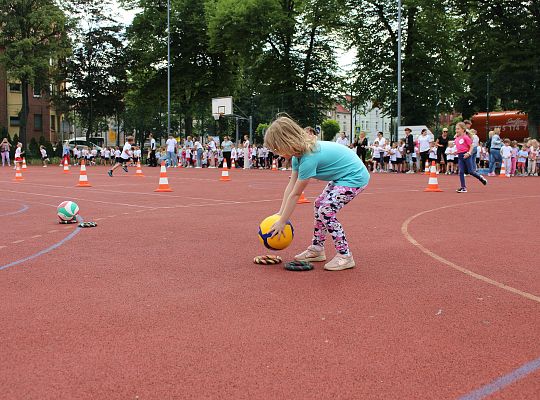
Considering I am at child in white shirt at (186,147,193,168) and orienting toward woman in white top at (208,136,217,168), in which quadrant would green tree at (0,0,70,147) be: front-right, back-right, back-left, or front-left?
back-left

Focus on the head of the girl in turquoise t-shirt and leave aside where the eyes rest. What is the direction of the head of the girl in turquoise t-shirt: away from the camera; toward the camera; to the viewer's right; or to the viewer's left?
to the viewer's left

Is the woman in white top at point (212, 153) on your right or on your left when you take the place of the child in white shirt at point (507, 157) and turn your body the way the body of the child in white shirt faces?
on your right

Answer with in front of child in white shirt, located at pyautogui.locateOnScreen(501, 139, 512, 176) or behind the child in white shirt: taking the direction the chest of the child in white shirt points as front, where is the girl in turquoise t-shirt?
in front

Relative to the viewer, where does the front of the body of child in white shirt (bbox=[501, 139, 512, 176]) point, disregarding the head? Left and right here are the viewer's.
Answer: facing the viewer

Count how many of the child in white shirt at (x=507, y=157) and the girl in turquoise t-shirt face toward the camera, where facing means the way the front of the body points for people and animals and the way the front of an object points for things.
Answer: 1

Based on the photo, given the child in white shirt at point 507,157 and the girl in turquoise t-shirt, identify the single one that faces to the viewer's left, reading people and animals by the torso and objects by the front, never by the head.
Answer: the girl in turquoise t-shirt

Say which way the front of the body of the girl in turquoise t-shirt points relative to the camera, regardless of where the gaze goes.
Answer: to the viewer's left

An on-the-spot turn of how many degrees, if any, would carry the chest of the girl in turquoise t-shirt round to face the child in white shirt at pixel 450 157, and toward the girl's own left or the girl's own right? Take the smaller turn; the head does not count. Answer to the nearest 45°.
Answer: approximately 90° to the girl's own right

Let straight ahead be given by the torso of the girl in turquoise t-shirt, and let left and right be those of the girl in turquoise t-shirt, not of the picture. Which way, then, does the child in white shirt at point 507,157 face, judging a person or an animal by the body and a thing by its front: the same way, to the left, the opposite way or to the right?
to the left

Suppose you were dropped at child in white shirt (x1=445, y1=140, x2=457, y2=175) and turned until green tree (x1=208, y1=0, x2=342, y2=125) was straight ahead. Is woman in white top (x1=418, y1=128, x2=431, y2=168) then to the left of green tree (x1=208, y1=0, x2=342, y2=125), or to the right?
left

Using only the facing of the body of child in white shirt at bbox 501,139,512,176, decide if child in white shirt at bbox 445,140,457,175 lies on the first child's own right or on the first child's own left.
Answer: on the first child's own right
